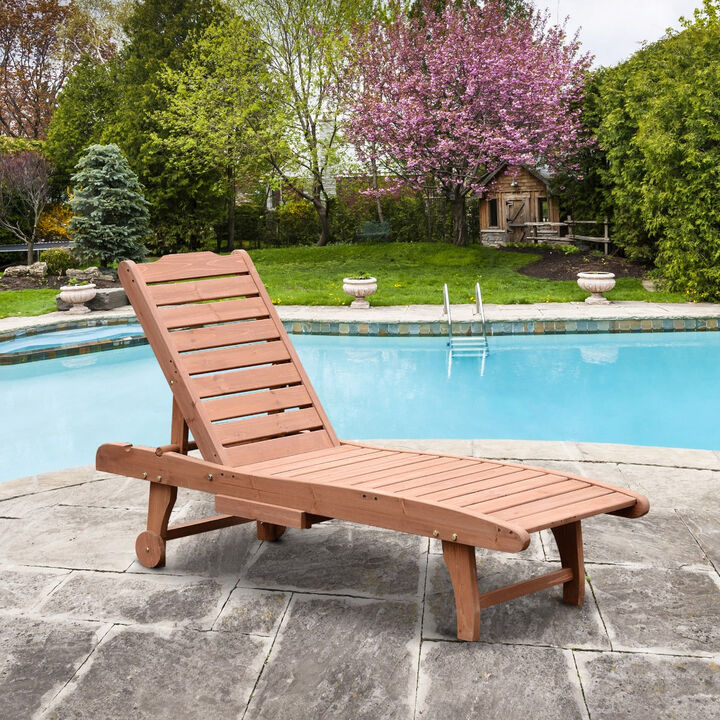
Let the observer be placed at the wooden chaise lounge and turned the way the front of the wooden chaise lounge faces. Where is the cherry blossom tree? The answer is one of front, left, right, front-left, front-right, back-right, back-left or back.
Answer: back-left

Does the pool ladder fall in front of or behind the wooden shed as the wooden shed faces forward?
in front

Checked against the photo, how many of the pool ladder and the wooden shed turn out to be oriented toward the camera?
2

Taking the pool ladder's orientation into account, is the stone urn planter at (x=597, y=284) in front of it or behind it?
behind

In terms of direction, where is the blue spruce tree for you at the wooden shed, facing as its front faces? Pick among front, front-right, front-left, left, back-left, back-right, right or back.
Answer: front-right

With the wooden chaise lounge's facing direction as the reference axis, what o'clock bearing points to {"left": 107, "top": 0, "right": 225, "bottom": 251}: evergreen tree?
The evergreen tree is roughly at 7 o'clock from the wooden chaise lounge.

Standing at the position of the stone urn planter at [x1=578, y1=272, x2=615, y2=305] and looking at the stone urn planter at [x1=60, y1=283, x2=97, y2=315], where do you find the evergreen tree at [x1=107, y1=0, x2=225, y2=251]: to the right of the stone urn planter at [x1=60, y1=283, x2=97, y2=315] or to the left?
right

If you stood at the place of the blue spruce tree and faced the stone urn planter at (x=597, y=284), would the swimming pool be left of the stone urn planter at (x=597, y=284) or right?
right

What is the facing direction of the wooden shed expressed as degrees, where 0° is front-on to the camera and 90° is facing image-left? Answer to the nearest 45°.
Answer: approximately 0°

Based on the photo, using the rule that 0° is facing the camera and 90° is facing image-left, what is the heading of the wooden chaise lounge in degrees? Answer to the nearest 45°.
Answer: approximately 315°

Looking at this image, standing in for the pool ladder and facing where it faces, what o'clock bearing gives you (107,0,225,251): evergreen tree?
The evergreen tree is roughly at 5 o'clock from the pool ladder.
